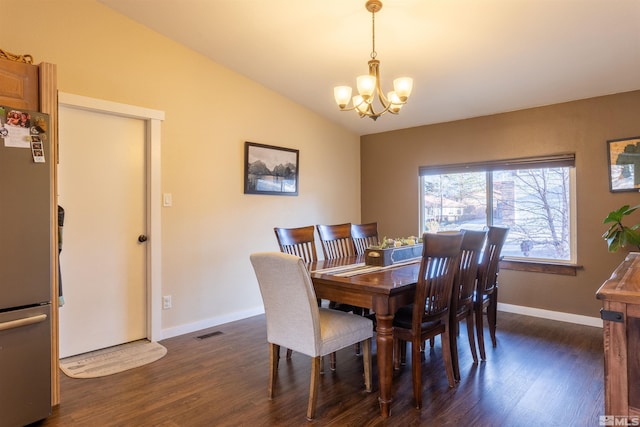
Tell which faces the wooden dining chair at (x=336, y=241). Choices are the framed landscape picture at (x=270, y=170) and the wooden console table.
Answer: the framed landscape picture

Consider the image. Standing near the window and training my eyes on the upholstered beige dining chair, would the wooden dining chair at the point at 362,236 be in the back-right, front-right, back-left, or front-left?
front-right

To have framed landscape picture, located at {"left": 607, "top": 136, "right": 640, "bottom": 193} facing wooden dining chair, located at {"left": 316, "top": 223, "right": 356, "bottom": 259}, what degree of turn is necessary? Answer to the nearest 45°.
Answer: approximately 45° to its right

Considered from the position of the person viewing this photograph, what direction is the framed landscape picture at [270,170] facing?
facing the viewer and to the right of the viewer

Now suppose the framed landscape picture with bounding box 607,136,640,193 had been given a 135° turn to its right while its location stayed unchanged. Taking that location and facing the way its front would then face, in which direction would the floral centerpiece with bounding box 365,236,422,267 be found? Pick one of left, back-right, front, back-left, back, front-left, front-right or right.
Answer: left

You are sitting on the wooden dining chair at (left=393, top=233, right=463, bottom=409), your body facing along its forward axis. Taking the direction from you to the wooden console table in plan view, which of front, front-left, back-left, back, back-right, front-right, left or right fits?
back

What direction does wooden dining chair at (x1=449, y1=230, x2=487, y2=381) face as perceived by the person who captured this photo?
facing away from the viewer and to the left of the viewer

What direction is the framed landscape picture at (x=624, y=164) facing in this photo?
toward the camera

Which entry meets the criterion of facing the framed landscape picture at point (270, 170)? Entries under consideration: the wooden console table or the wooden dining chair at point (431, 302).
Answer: the wooden dining chair

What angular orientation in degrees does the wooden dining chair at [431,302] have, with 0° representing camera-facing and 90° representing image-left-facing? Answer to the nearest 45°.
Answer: approximately 135°

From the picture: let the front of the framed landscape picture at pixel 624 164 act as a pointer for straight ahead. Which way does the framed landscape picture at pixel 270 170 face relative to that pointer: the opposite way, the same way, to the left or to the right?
to the left

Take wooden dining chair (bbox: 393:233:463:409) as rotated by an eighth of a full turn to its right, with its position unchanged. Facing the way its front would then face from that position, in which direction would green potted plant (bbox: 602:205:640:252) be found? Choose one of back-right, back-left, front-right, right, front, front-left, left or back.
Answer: front-right

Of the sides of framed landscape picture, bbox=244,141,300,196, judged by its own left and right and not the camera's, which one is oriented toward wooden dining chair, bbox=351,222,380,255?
front

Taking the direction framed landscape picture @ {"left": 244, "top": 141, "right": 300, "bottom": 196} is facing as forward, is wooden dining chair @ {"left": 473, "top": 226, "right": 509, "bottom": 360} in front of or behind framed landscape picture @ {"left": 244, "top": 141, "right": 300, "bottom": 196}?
in front

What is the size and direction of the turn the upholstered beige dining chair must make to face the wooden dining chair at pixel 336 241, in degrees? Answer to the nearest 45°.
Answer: approximately 45° to its left
